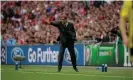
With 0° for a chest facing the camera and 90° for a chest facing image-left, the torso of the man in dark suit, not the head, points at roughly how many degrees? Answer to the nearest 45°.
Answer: approximately 0°
